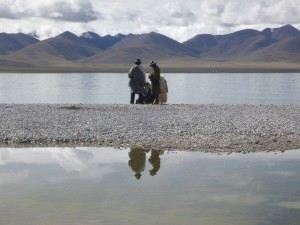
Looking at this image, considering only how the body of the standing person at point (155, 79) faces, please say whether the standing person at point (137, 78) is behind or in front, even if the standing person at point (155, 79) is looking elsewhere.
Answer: in front

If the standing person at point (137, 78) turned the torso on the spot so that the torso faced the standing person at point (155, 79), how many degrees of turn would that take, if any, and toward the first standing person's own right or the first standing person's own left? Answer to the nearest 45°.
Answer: approximately 90° to the first standing person's own right

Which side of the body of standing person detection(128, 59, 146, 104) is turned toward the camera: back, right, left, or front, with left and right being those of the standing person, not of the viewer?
back
